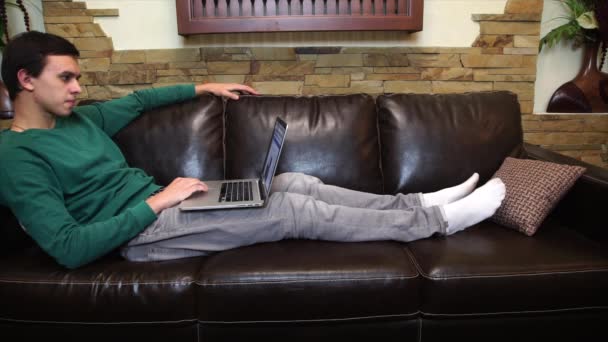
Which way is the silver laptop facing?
to the viewer's left

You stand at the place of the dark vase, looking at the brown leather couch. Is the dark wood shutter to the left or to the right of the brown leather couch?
right

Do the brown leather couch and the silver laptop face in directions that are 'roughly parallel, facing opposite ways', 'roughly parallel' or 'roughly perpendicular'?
roughly perpendicular

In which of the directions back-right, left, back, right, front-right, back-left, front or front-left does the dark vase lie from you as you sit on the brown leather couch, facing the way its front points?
back-left

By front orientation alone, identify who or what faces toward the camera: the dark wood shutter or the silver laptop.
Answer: the dark wood shutter

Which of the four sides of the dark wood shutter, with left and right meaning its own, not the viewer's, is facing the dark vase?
left

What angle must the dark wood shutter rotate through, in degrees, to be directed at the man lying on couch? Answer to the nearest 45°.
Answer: approximately 45° to its right

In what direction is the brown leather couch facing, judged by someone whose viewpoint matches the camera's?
facing the viewer

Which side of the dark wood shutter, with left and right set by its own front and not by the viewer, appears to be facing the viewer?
front
